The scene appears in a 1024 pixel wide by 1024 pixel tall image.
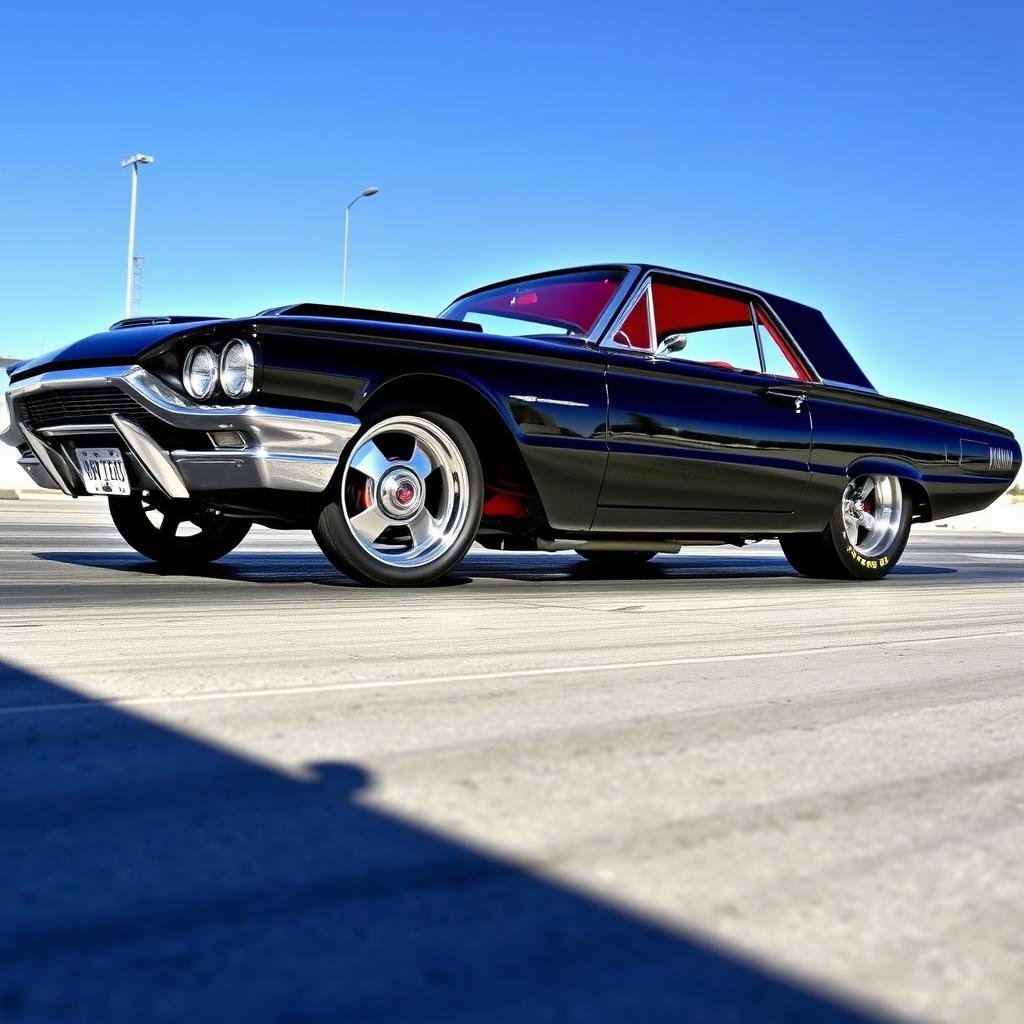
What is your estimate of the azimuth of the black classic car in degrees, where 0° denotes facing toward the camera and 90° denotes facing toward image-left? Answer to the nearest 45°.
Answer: approximately 45°

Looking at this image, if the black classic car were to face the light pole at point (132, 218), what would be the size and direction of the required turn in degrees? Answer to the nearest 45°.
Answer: approximately 135° to its right
